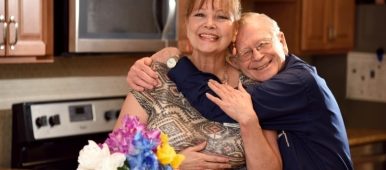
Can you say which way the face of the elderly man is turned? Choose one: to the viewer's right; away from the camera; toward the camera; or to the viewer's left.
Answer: toward the camera

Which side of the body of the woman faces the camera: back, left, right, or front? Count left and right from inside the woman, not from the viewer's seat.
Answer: front

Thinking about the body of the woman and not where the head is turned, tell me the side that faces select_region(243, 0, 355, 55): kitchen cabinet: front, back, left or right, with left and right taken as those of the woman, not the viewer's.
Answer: back

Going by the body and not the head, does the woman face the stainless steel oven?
no

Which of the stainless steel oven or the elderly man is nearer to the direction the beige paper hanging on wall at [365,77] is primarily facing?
the elderly man

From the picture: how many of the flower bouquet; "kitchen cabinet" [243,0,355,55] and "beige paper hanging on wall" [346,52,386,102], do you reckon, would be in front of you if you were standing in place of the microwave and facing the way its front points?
1

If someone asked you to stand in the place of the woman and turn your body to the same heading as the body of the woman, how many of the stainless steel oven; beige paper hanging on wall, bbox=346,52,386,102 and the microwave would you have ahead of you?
0

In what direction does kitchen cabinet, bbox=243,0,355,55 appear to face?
toward the camera

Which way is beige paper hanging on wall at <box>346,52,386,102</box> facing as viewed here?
toward the camera

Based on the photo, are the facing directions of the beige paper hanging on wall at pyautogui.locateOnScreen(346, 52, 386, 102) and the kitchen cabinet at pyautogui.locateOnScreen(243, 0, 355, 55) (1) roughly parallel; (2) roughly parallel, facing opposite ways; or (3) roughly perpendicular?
roughly parallel

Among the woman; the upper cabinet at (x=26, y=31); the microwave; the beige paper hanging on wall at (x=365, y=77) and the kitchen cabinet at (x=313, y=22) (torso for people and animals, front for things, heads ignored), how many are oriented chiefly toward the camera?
5

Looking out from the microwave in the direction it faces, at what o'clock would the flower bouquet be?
The flower bouquet is roughly at 12 o'clock from the microwave.

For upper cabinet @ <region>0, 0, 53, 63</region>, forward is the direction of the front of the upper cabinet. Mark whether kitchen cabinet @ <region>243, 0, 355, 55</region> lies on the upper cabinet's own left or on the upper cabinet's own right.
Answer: on the upper cabinet's own left

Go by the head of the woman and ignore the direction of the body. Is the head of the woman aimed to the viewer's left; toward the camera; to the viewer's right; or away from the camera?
toward the camera

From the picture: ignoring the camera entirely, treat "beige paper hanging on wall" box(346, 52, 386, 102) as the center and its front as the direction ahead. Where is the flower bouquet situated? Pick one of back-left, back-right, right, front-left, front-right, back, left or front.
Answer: front
